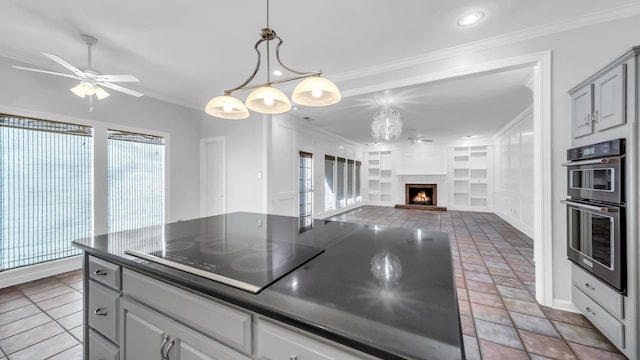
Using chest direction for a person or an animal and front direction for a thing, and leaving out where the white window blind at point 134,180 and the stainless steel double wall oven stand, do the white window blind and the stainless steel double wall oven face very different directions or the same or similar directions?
very different directions

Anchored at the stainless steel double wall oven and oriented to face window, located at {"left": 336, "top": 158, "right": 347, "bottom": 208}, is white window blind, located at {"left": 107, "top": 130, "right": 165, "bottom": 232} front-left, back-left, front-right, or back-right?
front-left

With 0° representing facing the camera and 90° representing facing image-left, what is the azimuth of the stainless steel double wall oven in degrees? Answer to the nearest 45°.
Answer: approximately 45°

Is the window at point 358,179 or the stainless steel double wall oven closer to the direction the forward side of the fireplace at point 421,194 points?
the stainless steel double wall oven

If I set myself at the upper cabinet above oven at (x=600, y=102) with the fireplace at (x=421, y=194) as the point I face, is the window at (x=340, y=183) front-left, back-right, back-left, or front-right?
front-left

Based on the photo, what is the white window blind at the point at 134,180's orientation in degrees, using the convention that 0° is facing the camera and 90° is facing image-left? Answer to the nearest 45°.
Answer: approximately 315°

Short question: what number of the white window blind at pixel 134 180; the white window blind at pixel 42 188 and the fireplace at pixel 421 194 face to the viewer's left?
0

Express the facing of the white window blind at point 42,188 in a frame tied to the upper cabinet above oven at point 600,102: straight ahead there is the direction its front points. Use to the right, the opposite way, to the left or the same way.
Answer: the opposite way

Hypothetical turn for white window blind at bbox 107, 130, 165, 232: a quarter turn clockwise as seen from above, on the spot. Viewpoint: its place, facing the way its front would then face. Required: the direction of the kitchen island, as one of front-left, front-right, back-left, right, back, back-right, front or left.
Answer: front-left

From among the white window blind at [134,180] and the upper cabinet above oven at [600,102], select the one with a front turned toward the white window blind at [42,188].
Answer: the upper cabinet above oven

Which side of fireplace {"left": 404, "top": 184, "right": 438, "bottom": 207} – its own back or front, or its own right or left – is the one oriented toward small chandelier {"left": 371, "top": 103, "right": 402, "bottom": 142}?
front

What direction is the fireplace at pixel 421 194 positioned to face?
toward the camera

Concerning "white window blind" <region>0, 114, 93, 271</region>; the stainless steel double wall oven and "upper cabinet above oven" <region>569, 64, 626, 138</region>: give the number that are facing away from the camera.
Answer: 0

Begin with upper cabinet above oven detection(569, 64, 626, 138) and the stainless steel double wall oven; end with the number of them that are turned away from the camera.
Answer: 0

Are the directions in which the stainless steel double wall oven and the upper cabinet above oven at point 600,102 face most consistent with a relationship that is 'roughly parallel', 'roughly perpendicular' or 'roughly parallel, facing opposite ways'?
roughly parallel

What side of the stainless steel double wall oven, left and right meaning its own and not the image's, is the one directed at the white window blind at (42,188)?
front

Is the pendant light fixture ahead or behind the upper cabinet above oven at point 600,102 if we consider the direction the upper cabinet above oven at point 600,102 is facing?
ahead

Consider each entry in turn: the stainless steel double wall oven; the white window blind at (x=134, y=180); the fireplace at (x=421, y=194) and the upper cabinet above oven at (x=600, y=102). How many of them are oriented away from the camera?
0

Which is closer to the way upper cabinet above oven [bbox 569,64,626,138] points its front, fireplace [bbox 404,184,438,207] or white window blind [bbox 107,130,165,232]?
the white window blind

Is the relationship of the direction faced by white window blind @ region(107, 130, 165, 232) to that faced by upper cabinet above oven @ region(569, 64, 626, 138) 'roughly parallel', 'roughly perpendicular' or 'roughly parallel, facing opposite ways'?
roughly parallel, facing opposite ways
